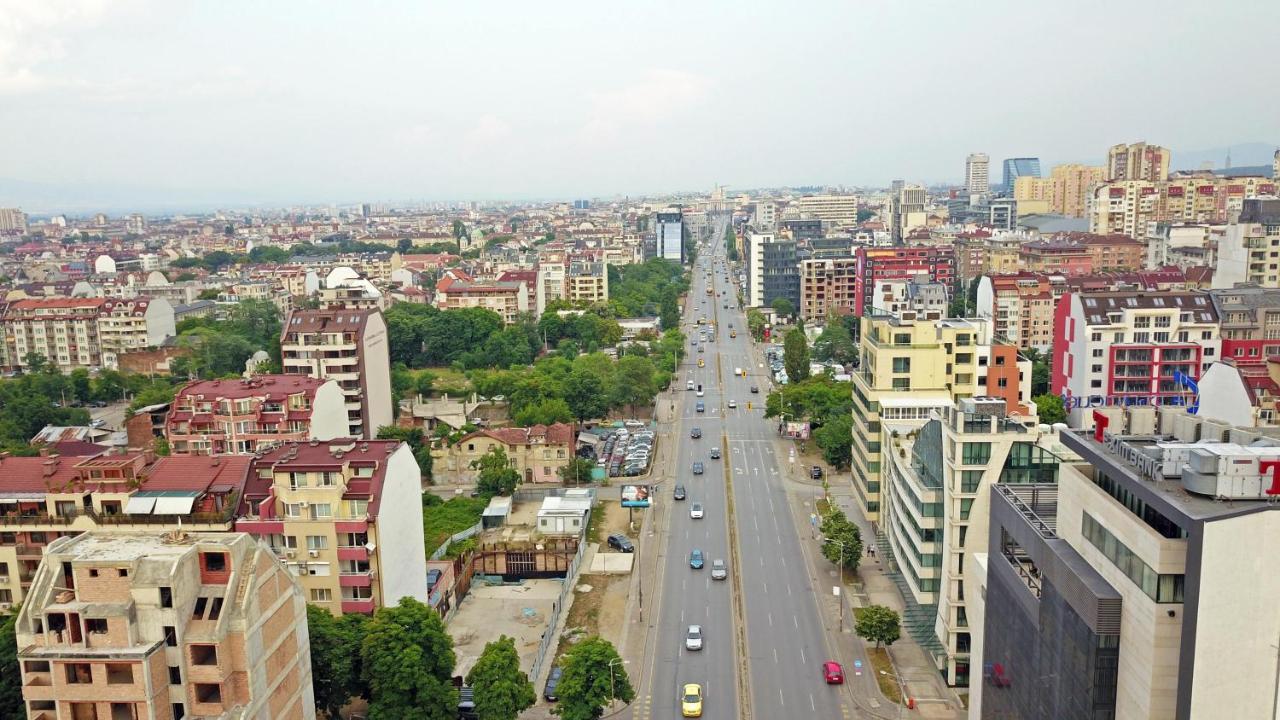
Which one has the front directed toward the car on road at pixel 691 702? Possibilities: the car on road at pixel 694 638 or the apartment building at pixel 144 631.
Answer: the car on road at pixel 694 638

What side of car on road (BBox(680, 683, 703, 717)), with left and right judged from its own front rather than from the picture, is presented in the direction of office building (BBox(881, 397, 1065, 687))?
left

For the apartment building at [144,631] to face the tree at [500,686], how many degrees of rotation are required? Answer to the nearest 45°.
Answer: approximately 90° to its left

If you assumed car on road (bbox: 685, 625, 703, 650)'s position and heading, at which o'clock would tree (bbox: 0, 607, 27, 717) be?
The tree is roughly at 2 o'clock from the car on road.

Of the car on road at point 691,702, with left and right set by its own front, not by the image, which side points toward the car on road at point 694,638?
back

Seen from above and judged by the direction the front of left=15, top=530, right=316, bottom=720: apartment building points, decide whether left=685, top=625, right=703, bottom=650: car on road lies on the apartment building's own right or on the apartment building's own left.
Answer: on the apartment building's own left

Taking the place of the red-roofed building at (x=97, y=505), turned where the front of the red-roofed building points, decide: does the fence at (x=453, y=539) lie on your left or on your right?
on your left

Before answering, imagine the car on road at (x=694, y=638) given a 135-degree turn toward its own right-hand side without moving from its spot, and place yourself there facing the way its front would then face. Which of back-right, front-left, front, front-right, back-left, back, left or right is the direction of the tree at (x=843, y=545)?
right

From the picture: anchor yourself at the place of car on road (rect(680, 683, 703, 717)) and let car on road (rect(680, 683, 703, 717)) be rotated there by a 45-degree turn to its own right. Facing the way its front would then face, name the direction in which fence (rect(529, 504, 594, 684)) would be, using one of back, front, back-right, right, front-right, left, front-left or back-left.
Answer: right
